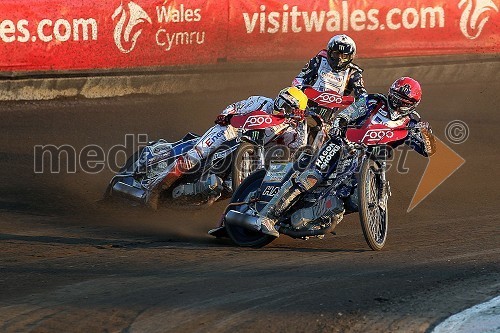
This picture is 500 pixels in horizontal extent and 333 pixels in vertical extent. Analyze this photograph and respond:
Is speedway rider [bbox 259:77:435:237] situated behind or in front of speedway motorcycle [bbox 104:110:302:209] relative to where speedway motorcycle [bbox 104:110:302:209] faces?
in front

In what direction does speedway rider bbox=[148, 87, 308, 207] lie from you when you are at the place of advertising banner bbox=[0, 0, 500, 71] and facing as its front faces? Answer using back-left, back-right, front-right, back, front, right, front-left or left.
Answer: front

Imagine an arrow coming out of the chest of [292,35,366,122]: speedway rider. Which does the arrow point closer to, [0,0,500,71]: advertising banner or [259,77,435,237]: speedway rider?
the speedway rider

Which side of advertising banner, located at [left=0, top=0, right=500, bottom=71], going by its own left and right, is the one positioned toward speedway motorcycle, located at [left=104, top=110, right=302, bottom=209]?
front

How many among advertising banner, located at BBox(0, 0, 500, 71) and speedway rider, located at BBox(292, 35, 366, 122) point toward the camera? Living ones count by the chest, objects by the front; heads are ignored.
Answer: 2

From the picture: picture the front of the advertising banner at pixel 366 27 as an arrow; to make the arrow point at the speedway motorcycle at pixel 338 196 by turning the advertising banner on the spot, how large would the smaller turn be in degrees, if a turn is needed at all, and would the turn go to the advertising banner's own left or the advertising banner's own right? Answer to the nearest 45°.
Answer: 0° — it already faces it

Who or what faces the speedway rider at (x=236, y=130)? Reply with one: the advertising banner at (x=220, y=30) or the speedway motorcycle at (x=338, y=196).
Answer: the advertising banner

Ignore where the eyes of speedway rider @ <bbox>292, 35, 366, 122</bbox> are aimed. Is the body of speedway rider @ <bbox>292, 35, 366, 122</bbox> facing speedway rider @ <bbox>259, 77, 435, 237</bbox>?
yes

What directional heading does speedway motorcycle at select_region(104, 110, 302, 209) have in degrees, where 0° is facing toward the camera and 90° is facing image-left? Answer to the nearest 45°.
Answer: approximately 315°

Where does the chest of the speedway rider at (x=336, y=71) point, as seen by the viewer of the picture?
toward the camera

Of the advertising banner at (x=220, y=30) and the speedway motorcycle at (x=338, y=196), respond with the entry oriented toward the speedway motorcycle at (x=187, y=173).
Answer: the advertising banner

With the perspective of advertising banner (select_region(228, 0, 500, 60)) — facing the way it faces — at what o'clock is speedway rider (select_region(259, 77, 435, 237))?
The speedway rider is roughly at 12 o'clock from the advertising banner.

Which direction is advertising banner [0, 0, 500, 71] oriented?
toward the camera

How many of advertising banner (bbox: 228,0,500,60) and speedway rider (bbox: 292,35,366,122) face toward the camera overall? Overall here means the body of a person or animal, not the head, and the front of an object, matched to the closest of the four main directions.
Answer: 2

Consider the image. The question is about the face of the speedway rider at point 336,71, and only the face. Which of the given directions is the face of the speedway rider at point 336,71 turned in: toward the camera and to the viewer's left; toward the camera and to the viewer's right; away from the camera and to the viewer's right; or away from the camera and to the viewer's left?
toward the camera and to the viewer's right

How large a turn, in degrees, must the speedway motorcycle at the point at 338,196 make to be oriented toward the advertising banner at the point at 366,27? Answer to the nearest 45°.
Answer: approximately 135° to its left

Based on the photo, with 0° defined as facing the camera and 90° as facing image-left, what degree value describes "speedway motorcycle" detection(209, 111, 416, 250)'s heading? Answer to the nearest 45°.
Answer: approximately 315°

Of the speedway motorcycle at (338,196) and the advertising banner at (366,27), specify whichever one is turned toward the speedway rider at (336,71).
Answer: the advertising banner
